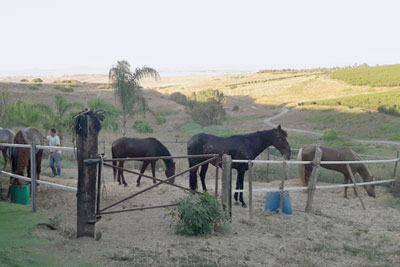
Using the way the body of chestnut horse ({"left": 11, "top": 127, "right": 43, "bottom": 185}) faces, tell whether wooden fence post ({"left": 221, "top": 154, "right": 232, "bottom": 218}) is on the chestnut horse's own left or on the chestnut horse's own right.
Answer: on the chestnut horse's own left

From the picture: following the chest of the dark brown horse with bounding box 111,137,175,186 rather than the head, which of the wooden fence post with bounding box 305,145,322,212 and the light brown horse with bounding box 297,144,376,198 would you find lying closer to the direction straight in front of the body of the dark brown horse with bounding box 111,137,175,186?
the light brown horse

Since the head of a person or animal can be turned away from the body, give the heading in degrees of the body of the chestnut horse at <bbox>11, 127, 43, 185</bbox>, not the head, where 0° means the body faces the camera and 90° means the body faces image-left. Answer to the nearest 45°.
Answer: approximately 45°

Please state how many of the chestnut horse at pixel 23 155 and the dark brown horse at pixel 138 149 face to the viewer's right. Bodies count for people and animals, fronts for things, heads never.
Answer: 1

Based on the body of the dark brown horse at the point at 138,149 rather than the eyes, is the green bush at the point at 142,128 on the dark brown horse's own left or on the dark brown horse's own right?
on the dark brown horse's own left

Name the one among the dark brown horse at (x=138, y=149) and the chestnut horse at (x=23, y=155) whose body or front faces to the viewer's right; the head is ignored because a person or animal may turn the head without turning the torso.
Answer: the dark brown horse

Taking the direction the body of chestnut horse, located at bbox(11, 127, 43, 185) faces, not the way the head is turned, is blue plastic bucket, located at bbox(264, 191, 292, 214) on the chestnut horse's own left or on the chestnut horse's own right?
on the chestnut horse's own left

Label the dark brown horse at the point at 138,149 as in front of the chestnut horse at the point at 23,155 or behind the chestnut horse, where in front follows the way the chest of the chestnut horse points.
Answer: behind

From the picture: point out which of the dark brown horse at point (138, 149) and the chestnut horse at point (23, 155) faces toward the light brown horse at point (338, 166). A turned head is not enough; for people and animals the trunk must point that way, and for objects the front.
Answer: the dark brown horse at point (138, 149)

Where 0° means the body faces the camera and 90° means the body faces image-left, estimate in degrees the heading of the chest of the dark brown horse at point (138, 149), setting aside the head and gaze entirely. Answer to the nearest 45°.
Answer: approximately 270°

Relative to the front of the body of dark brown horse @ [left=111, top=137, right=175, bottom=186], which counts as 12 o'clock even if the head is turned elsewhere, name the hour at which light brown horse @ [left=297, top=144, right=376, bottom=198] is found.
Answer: light brown horse @ [left=297, top=144, right=376, bottom=198] is roughly at 12 o'clock from dark brown horse @ [left=111, top=137, right=175, bottom=186].
